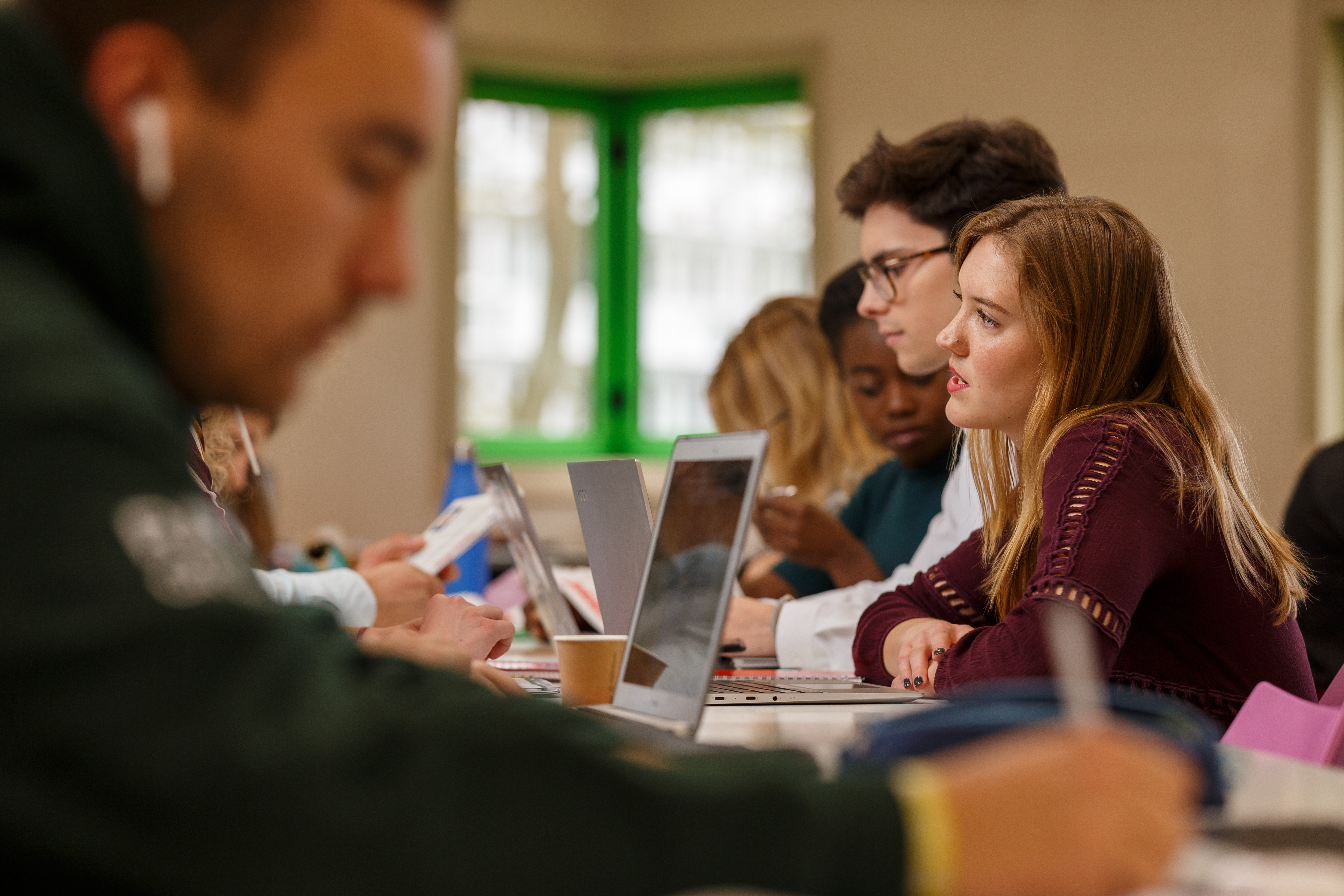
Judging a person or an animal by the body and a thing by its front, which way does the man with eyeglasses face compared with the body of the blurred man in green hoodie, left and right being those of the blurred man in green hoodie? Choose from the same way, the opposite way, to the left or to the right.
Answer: the opposite way

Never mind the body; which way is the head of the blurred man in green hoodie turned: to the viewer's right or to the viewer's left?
to the viewer's right

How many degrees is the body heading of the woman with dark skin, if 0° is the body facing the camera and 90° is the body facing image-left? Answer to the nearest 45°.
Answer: approximately 45°

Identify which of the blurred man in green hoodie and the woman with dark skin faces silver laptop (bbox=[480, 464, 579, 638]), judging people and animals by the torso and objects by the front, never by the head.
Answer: the woman with dark skin

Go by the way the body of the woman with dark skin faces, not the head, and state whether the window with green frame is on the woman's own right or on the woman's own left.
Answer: on the woman's own right

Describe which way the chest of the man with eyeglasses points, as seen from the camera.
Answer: to the viewer's left

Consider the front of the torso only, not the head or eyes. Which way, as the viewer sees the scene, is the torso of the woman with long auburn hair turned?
to the viewer's left

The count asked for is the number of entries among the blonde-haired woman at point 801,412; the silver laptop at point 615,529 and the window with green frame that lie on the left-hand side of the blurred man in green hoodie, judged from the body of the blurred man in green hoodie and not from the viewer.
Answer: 3

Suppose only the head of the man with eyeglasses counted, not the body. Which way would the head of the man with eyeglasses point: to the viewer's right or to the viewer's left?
to the viewer's left

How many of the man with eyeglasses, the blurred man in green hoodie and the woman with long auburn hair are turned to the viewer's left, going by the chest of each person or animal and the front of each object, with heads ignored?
2

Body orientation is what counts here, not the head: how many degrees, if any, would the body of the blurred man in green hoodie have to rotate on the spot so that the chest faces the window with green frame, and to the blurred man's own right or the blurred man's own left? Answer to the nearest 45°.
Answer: approximately 90° to the blurred man's own left

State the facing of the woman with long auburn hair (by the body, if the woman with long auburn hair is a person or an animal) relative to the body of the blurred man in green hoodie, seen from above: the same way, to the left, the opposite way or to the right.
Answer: the opposite way

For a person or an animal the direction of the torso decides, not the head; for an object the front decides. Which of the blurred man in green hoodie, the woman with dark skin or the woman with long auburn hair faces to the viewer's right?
the blurred man in green hoodie

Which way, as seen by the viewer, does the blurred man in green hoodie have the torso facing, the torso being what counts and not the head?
to the viewer's right
